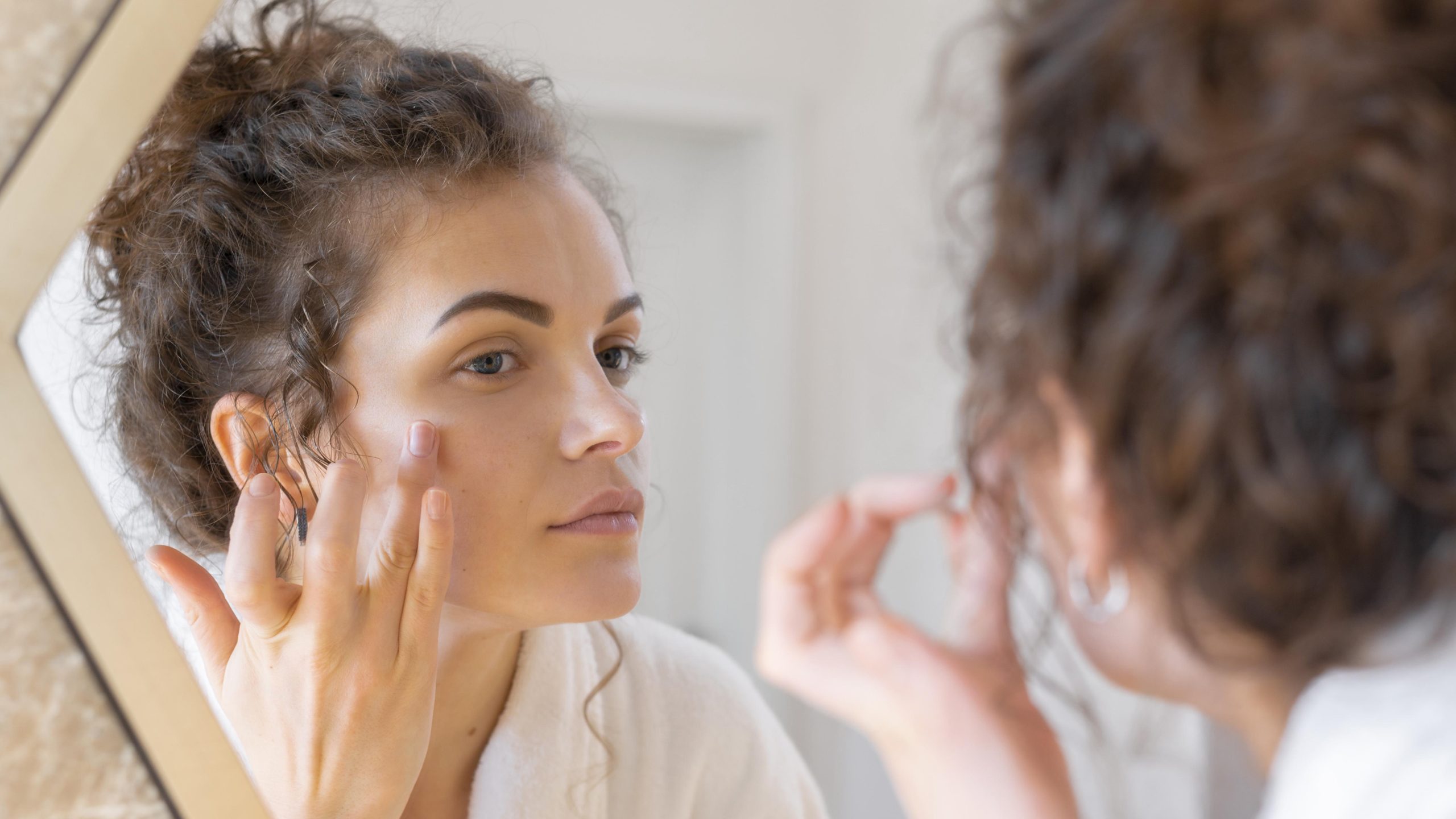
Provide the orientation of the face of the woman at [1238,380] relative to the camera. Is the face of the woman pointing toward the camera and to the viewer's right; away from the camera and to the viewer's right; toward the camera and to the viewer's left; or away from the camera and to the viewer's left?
away from the camera and to the viewer's left

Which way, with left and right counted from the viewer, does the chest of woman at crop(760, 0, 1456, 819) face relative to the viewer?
facing away from the viewer and to the left of the viewer
